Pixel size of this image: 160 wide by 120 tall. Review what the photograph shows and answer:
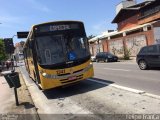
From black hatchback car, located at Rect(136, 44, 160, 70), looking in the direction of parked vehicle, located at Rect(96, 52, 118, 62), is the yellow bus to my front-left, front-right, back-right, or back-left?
front-left

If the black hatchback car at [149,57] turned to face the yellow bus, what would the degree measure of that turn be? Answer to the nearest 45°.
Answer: approximately 135° to its right

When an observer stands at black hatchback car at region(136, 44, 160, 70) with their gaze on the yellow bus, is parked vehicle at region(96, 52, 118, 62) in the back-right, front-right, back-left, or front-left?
back-right

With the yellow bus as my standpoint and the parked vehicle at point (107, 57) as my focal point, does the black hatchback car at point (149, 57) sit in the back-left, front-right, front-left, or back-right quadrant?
front-right

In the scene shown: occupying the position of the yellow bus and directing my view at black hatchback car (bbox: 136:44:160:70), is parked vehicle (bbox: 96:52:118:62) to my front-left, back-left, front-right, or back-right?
front-left
